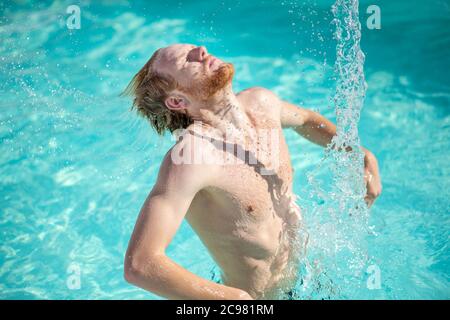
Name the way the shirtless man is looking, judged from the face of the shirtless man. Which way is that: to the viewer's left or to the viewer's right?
to the viewer's right

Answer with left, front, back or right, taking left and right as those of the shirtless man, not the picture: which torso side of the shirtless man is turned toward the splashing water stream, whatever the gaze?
left
